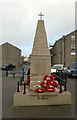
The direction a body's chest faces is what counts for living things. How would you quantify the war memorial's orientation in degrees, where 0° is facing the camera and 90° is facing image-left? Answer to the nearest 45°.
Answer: approximately 0°

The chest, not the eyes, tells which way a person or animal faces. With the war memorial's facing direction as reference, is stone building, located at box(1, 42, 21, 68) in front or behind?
behind

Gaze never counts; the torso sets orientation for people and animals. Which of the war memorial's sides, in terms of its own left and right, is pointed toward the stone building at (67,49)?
back

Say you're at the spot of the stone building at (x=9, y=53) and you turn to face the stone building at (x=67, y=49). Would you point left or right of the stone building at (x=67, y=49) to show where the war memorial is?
right
